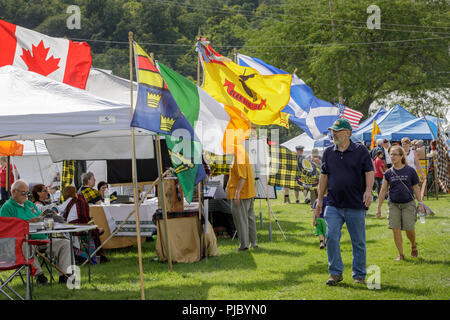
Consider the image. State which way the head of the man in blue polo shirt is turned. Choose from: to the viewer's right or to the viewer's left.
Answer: to the viewer's left

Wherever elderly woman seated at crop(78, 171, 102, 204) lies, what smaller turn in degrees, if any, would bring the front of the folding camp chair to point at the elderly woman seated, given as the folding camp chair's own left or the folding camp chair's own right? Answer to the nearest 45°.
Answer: approximately 45° to the folding camp chair's own left

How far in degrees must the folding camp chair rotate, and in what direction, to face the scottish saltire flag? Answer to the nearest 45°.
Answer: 0° — it already faces it

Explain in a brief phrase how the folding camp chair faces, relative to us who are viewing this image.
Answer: facing away from the viewer and to the right of the viewer

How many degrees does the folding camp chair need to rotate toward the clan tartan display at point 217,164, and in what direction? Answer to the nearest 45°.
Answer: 0° — it already faces it

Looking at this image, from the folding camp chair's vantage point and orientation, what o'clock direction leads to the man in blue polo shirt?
The man in blue polo shirt is roughly at 2 o'clock from the folding camp chair.

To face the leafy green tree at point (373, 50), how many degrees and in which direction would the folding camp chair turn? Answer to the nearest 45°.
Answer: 0° — it already faces it

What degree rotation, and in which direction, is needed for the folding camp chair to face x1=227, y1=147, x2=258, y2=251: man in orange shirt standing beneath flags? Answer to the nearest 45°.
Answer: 0° — it already faces them
